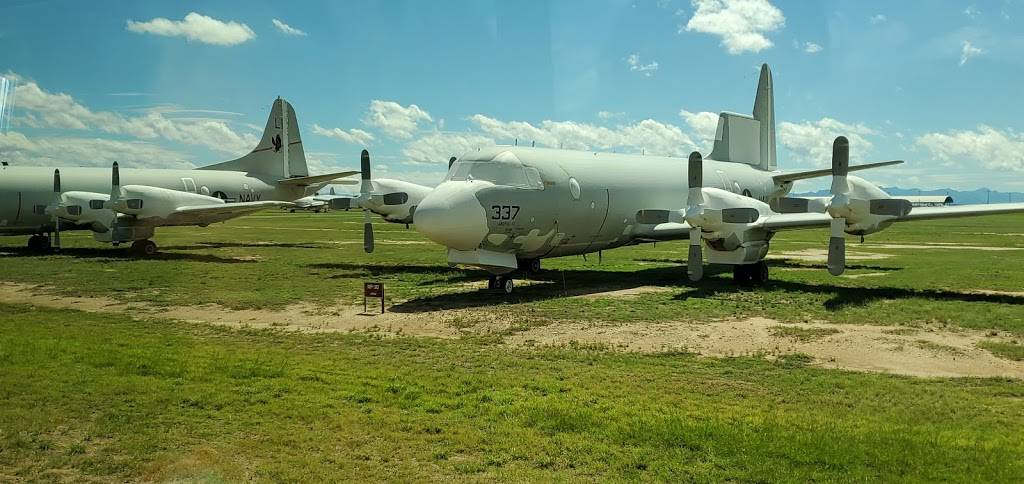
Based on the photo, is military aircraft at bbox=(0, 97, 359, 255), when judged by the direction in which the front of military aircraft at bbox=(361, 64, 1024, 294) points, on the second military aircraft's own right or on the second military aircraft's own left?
on the second military aircraft's own right

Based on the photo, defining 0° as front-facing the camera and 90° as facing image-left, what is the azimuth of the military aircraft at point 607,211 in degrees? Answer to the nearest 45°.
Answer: approximately 45°
